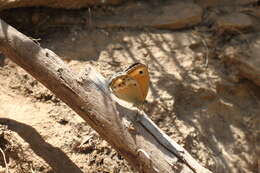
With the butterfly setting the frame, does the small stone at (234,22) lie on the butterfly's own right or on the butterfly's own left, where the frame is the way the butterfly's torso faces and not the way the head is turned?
on the butterfly's own left

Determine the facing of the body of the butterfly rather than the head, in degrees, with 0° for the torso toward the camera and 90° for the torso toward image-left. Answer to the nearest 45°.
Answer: approximately 270°
